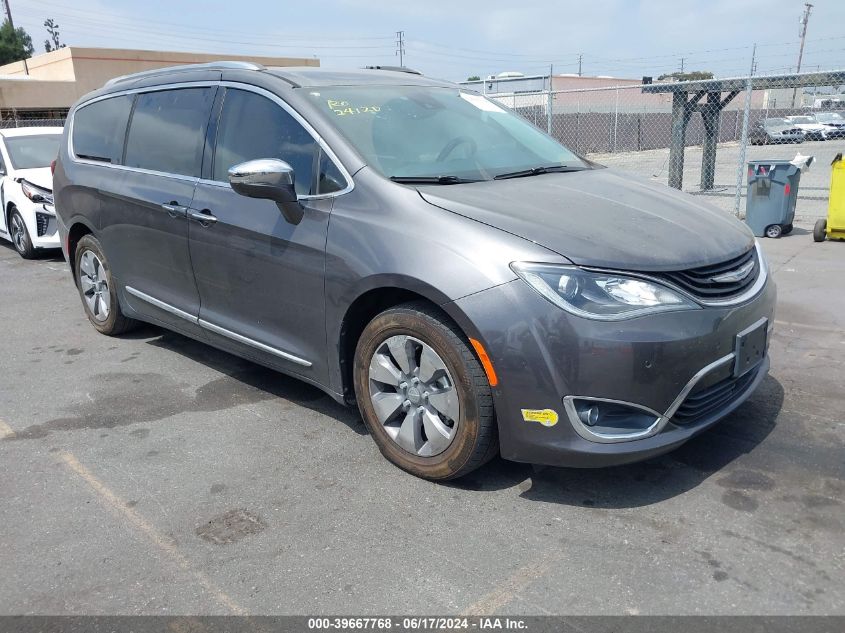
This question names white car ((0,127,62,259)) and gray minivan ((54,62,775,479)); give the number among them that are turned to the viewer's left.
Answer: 0

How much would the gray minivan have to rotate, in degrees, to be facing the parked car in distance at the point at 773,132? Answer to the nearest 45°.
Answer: approximately 90° to its left

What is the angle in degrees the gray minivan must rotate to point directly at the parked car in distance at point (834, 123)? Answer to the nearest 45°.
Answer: approximately 90° to its left

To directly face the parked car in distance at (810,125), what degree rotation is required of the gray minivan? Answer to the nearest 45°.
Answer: approximately 90° to its left

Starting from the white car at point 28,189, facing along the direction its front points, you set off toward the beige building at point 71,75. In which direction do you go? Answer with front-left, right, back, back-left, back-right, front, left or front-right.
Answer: back-left

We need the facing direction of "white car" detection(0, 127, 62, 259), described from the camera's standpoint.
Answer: facing the viewer and to the right of the viewer

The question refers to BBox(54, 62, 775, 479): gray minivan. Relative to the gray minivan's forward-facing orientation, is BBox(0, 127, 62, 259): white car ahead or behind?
behind

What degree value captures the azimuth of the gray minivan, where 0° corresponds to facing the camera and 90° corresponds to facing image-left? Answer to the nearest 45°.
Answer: approximately 315°

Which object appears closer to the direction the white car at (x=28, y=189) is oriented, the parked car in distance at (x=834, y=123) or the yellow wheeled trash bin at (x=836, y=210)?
the yellow wheeled trash bin

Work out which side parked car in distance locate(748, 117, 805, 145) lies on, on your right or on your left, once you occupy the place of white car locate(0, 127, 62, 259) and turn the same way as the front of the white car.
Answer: on your left

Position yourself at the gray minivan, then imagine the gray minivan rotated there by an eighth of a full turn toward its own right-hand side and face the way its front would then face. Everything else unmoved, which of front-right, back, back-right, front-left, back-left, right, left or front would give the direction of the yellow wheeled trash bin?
back-left
